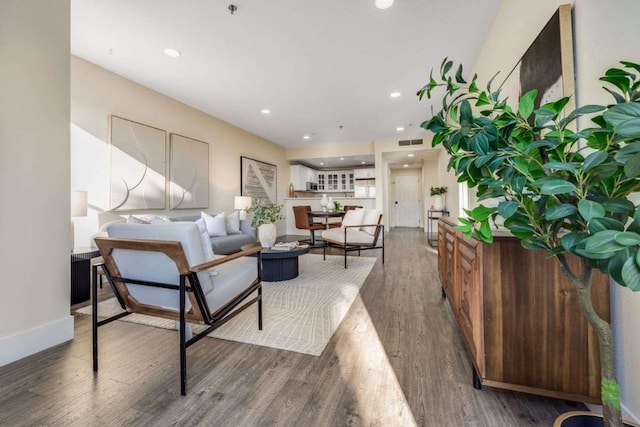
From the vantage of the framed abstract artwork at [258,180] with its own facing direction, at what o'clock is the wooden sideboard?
The wooden sideboard is roughly at 1 o'clock from the framed abstract artwork.

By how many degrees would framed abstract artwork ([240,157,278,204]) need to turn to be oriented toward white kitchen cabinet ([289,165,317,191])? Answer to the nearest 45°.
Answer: approximately 90° to its left

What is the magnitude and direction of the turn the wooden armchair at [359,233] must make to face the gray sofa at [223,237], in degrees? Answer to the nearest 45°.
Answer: approximately 45° to its right

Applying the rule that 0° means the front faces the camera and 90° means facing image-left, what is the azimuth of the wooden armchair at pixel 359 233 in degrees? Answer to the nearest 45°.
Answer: approximately 45°

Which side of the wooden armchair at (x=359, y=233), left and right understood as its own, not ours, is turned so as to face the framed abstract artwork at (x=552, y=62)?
left

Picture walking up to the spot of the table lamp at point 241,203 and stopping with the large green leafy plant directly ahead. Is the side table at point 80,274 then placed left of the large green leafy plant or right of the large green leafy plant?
right

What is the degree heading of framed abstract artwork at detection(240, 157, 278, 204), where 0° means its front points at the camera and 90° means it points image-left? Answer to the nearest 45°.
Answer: approximately 315°

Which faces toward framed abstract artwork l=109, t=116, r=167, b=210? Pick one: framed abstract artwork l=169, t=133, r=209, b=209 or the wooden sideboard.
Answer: the wooden sideboard

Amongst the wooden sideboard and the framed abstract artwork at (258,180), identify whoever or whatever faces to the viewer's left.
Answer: the wooden sideboard
